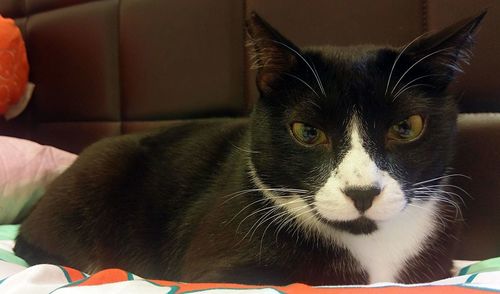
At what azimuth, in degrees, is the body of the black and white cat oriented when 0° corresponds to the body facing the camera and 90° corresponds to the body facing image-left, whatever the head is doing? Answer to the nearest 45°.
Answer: approximately 315°

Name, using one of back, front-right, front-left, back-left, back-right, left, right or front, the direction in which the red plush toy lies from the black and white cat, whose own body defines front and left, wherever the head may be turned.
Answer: back

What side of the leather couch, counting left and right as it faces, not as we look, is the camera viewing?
front
